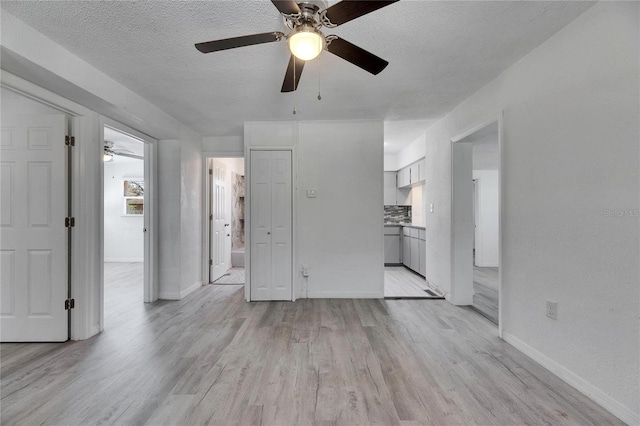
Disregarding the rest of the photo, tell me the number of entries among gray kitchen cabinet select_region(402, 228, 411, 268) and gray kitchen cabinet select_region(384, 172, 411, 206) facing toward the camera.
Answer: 1

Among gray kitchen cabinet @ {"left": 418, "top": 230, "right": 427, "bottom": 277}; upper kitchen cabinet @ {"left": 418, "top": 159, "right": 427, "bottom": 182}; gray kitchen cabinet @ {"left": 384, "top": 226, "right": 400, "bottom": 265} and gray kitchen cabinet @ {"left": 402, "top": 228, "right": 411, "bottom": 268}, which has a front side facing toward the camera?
gray kitchen cabinet @ {"left": 384, "top": 226, "right": 400, "bottom": 265}

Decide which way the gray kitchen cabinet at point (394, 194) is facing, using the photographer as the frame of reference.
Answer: facing the viewer

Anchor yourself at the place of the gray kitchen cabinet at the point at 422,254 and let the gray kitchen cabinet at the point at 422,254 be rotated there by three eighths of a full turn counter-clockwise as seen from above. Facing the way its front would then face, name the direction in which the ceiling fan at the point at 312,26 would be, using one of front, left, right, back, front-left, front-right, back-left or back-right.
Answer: front-right

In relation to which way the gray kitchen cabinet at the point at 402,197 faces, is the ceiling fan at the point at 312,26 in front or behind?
in front

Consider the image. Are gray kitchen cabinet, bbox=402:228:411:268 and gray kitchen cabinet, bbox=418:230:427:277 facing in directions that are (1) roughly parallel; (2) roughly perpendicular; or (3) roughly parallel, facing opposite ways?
roughly parallel

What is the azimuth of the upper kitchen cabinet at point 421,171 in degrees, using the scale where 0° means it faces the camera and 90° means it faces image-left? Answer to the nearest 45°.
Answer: approximately 90°

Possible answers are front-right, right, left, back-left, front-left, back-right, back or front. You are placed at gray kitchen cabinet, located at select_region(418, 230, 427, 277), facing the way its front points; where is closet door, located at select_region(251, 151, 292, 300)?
front-left

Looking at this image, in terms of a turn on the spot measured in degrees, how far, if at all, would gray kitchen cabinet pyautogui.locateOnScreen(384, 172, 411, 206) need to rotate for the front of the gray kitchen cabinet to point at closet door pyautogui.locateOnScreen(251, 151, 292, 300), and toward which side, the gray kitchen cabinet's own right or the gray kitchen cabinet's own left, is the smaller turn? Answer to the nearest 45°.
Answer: approximately 45° to the gray kitchen cabinet's own right

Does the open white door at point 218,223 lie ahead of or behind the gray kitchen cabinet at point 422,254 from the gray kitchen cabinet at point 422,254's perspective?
ahead

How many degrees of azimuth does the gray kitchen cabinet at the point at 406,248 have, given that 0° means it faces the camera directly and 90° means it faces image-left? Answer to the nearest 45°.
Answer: approximately 90°

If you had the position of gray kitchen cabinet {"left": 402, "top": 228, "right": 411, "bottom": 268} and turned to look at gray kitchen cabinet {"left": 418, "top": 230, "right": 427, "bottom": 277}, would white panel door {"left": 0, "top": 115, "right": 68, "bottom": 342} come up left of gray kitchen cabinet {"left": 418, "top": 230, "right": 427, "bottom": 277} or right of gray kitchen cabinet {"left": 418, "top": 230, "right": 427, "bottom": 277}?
right

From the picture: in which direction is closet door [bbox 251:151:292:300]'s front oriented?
toward the camera

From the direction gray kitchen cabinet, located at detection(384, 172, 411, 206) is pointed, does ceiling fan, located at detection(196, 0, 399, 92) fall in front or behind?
in front
